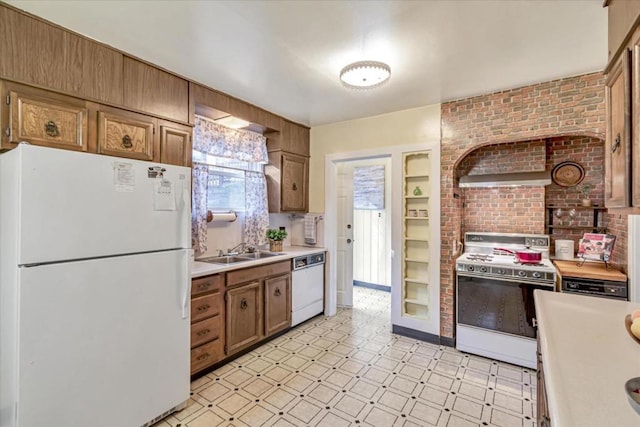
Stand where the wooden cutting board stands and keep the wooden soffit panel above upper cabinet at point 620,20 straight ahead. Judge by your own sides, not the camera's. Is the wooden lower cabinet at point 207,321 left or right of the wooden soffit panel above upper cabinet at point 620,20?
right

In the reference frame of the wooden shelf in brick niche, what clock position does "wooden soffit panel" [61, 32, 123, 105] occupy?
The wooden soffit panel is roughly at 1 o'clock from the wooden shelf in brick niche.

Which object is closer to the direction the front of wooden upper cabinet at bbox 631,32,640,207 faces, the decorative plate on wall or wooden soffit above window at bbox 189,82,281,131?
the wooden soffit above window

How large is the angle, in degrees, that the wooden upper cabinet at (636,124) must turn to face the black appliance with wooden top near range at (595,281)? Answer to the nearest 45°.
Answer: approximately 90° to its right

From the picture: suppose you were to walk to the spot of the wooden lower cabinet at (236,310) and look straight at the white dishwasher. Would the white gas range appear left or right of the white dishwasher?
right

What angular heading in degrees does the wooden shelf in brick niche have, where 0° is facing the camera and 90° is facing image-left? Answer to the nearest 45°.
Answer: approximately 0°

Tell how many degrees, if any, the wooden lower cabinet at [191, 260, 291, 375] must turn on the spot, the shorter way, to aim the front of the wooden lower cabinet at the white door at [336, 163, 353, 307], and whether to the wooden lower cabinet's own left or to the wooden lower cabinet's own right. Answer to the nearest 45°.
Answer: approximately 90° to the wooden lower cabinet's own left

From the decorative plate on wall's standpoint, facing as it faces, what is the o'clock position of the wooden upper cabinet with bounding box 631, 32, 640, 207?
The wooden upper cabinet is roughly at 12 o'clock from the decorative plate on wall.

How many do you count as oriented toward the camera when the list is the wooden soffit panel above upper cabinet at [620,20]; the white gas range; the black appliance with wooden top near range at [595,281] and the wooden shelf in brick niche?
3
